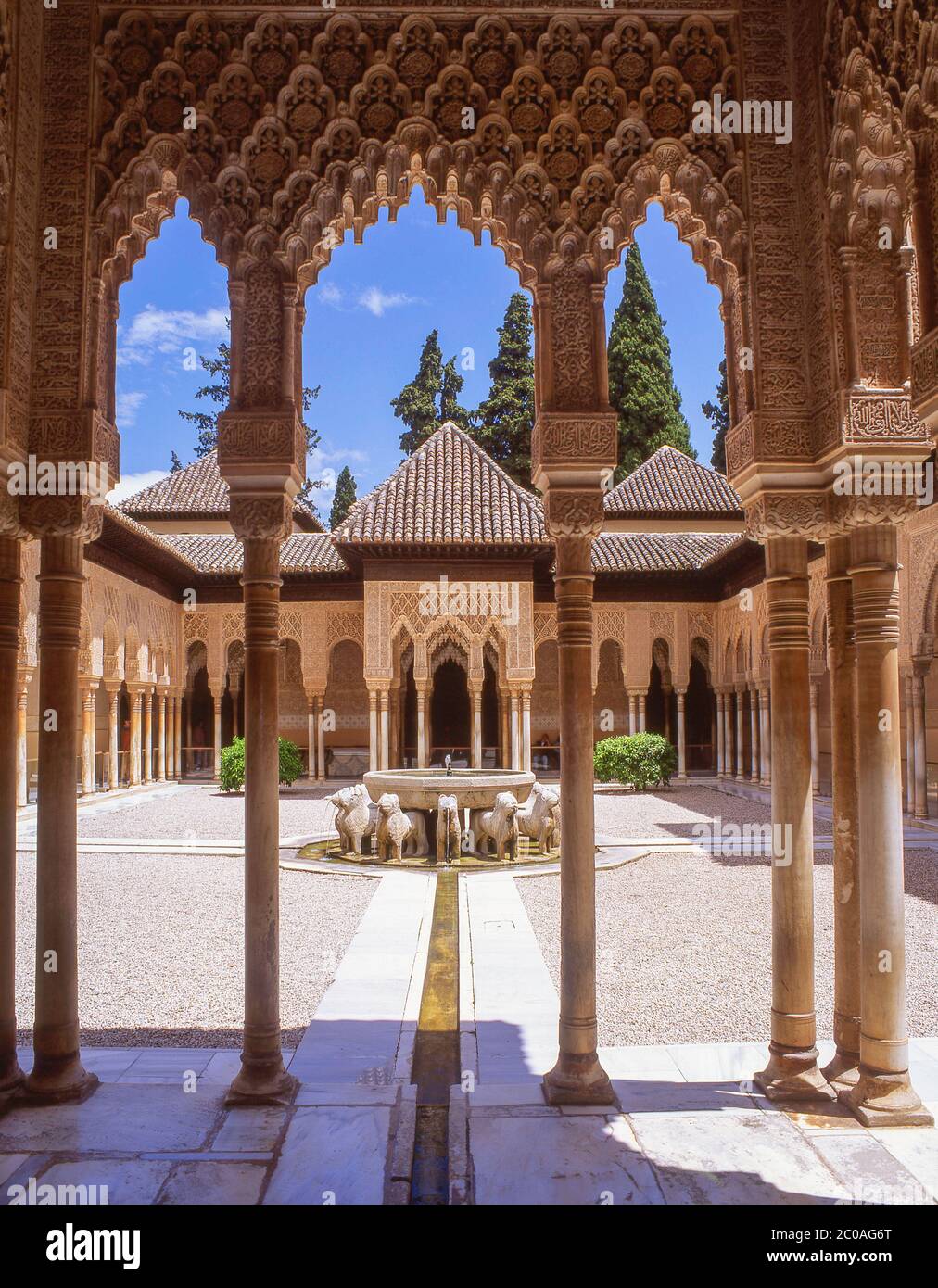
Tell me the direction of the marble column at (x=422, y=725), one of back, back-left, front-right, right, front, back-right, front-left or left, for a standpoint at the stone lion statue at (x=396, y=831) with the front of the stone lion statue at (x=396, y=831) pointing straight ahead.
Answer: back-right

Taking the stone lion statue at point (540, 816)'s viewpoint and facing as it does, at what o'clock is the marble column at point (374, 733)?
The marble column is roughly at 7 o'clock from the stone lion statue.

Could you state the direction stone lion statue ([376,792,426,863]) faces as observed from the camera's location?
facing the viewer and to the left of the viewer

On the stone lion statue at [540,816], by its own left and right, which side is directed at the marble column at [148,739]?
back

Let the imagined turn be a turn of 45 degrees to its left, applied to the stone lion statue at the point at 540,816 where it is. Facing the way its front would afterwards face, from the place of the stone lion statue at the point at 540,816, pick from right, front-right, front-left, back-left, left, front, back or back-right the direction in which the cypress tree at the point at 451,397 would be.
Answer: left

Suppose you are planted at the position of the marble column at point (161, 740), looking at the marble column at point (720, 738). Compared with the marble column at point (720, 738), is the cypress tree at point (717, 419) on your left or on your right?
left

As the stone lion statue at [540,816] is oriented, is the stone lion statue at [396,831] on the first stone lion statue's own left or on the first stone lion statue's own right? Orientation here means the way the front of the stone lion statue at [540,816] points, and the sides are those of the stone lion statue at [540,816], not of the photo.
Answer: on the first stone lion statue's own right

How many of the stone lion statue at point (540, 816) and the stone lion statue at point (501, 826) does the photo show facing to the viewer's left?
0

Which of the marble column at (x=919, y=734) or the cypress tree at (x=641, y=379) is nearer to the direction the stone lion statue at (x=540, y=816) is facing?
the marble column

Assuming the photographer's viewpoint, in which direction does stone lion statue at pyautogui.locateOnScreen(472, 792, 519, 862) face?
facing the viewer and to the right of the viewer

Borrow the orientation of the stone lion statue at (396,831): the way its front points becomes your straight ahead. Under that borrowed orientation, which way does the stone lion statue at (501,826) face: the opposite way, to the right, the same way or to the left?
to the left
